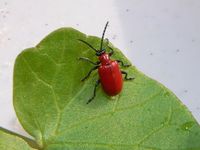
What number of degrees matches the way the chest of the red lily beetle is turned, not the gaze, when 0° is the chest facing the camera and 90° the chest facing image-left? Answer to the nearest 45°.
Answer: approximately 180°
